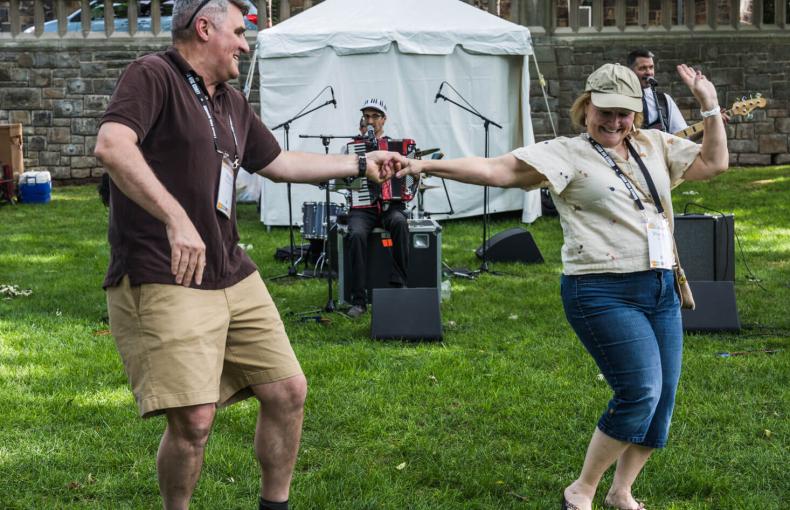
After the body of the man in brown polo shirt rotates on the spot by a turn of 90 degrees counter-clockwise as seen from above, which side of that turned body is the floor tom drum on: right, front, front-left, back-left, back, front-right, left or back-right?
front-left

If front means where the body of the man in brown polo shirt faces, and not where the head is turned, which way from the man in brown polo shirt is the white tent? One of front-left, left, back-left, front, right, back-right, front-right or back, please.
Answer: back-left

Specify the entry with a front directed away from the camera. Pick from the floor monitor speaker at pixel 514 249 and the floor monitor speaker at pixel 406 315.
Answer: the floor monitor speaker at pixel 406 315

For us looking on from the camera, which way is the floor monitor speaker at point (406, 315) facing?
facing away from the viewer

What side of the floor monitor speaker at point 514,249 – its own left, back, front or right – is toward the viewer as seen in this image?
left

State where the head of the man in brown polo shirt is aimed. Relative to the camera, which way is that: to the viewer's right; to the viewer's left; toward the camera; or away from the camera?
to the viewer's right

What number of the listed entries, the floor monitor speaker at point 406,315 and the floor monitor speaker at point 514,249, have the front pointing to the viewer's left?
1

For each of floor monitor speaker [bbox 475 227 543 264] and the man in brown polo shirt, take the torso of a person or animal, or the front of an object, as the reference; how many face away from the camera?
0

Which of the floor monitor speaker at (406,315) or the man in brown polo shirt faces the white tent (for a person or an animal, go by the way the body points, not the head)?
the floor monitor speaker

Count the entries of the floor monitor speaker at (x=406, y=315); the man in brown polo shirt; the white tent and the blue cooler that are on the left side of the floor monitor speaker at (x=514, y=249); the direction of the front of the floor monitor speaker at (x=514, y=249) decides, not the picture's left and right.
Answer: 2

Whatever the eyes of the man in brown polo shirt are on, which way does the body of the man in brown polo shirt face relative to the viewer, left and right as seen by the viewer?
facing the viewer and to the right of the viewer

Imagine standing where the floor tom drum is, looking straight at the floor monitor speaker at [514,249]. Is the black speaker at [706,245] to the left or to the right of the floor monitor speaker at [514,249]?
right

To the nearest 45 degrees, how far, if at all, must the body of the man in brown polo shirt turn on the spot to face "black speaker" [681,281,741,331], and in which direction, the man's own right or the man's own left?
approximately 90° to the man's own left

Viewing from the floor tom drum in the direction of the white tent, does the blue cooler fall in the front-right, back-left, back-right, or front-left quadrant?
front-left
